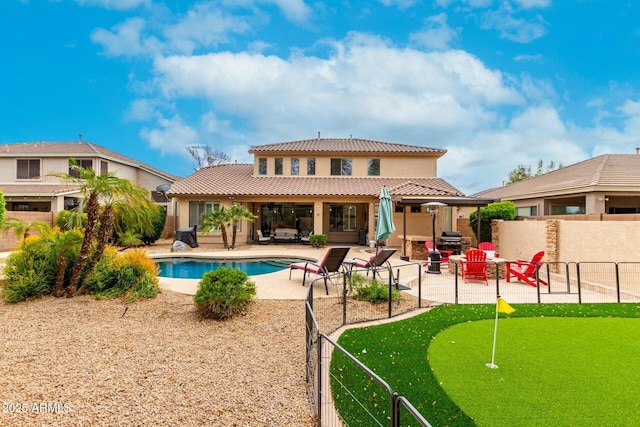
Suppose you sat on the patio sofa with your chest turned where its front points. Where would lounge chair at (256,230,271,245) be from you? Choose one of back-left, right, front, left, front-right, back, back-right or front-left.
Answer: right

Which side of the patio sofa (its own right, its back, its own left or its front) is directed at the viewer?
front

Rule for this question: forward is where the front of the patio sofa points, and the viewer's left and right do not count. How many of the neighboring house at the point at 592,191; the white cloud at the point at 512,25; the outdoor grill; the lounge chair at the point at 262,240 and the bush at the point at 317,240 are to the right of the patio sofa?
1
